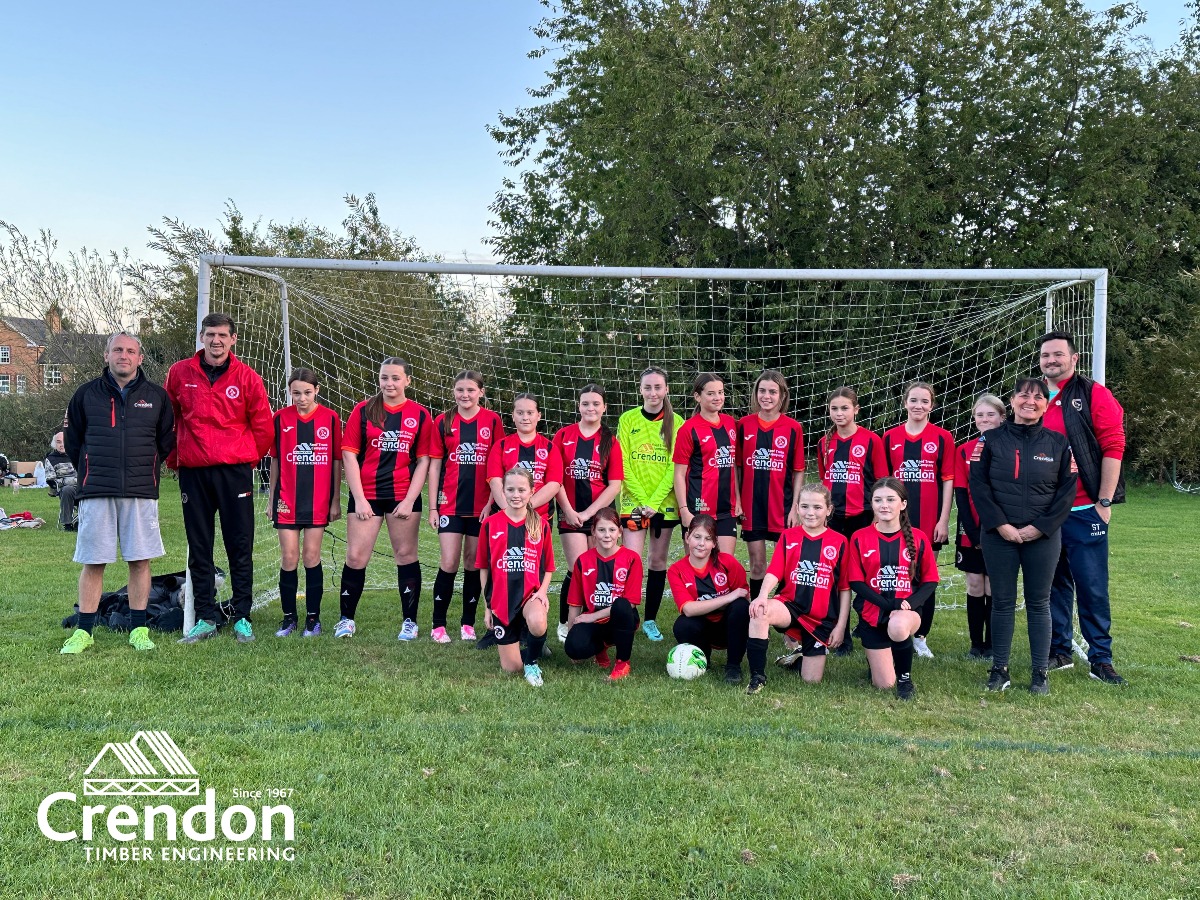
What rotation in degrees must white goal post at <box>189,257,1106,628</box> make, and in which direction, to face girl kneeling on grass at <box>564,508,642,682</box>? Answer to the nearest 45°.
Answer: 0° — it already faces them

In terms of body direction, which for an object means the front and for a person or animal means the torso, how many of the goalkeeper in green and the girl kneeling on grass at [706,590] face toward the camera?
2

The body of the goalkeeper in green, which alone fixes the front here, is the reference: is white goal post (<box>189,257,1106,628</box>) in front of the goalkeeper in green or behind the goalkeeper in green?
behind

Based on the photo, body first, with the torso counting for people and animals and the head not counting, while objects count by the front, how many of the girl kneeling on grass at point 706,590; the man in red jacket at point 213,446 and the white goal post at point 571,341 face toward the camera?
3

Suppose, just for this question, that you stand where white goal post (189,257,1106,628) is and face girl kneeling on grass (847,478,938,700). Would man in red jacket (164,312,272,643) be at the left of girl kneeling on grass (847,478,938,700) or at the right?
right

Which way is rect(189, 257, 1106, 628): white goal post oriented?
toward the camera

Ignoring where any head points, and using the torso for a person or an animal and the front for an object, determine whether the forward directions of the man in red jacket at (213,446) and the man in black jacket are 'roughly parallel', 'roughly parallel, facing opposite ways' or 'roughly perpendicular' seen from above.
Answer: roughly parallel

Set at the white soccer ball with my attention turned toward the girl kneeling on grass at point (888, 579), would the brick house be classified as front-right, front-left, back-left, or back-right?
back-left

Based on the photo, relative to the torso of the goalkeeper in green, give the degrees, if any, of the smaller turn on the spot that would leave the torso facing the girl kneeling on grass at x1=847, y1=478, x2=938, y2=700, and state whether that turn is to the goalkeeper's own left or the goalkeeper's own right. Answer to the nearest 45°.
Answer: approximately 45° to the goalkeeper's own left

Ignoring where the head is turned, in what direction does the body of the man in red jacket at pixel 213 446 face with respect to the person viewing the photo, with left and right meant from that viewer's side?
facing the viewer

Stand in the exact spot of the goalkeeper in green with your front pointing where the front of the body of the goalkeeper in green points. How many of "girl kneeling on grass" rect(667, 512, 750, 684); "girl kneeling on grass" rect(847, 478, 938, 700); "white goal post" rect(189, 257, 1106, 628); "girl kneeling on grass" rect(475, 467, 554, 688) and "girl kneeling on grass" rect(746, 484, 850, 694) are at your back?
1

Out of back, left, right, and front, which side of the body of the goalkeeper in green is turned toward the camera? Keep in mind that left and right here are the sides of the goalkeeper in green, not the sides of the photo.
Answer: front

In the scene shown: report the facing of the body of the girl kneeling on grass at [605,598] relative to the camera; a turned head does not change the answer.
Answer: toward the camera

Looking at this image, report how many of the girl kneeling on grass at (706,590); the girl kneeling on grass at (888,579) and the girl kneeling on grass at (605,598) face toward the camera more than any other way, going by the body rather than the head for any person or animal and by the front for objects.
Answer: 3
